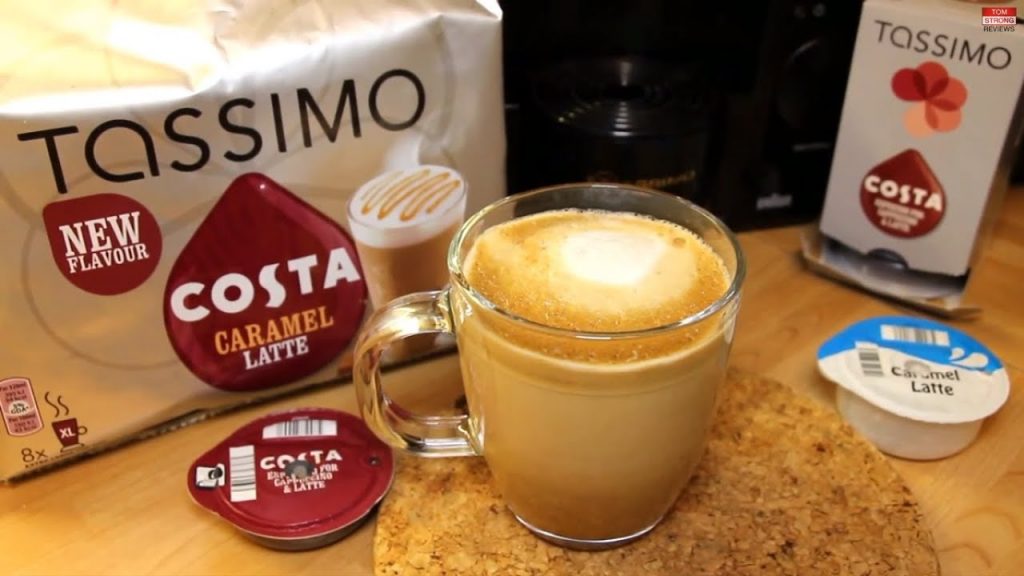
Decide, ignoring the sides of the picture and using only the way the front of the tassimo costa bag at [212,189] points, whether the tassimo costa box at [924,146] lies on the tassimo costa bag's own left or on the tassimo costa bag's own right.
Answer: on the tassimo costa bag's own left

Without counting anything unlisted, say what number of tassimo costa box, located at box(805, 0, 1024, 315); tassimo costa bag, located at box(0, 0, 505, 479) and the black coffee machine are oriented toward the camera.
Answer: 3

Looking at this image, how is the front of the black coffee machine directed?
toward the camera

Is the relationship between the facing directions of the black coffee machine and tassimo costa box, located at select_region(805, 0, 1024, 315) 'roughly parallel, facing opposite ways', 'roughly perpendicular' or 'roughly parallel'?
roughly parallel

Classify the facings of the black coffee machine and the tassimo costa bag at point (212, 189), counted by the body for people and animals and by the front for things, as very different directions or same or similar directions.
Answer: same or similar directions

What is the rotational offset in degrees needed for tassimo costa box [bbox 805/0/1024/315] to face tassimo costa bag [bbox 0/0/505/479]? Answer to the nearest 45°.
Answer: approximately 45° to its right

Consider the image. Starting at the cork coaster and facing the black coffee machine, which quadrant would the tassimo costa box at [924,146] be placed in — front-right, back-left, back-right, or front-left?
front-right

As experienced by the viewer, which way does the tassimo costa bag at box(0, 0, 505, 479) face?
facing the viewer
